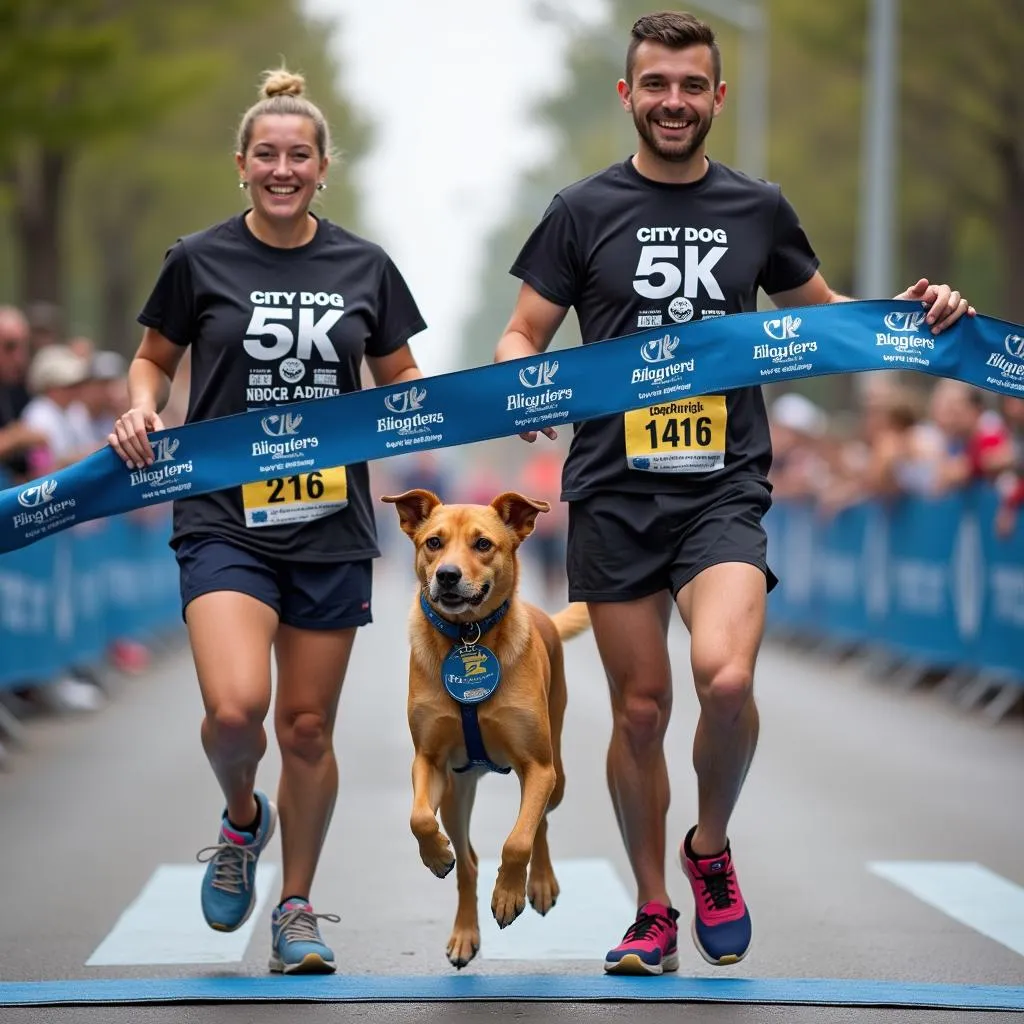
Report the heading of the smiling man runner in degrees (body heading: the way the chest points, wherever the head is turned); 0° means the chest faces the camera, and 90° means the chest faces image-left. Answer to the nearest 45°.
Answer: approximately 0°

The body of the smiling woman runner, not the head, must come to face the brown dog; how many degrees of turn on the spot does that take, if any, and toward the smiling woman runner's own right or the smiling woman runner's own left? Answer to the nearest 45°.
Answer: approximately 45° to the smiling woman runner's own left

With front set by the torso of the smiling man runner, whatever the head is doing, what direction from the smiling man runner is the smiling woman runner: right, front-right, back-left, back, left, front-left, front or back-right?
right
